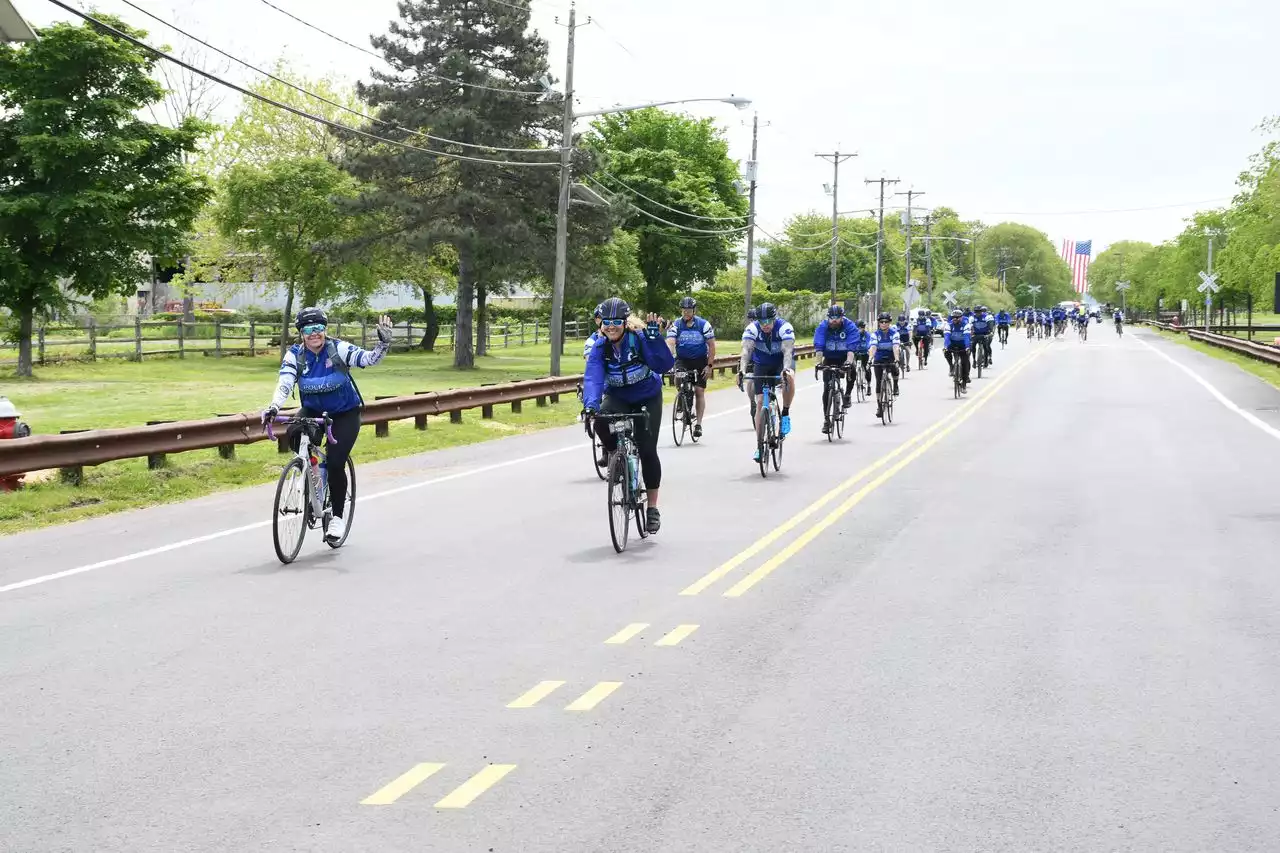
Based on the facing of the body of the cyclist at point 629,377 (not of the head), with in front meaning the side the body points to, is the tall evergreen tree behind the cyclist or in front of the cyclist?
behind

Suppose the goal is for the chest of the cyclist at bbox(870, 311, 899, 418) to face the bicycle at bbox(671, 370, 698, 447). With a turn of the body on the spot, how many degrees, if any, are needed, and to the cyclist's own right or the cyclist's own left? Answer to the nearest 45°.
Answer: approximately 45° to the cyclist's own right

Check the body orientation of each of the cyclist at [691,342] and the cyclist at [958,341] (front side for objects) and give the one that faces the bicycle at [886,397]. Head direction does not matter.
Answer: the cyclist at [958,341]

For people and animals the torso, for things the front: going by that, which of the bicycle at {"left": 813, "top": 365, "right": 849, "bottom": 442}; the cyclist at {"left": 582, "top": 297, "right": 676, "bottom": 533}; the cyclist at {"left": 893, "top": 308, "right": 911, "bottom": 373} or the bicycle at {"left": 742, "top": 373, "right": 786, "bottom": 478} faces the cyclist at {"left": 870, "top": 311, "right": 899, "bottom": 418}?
the cyclist at {"left": 893, "top": 308, "right": 911, "bottom": 373}

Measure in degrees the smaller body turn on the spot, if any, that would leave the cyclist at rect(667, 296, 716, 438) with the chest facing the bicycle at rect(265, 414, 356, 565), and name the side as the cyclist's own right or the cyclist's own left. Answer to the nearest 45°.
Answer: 0° — they already face it

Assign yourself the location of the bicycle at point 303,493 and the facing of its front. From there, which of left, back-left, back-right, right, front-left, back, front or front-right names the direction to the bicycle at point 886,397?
back

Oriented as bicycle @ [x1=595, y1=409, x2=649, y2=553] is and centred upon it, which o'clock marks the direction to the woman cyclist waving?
The woman cyclist waving is roughly at 3 o'clock from the bicycle.

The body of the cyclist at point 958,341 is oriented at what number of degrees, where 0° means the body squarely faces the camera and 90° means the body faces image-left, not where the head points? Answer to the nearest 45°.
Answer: approximately 0°

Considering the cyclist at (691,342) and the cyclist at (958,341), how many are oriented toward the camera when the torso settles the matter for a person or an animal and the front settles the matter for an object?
2

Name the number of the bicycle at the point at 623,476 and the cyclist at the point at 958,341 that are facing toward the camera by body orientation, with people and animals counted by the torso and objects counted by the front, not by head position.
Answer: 2

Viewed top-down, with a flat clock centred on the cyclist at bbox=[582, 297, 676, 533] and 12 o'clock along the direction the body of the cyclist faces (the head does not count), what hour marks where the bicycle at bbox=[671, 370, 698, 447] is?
The bicycle is roughly at 6 o'clock from the cyclist.
